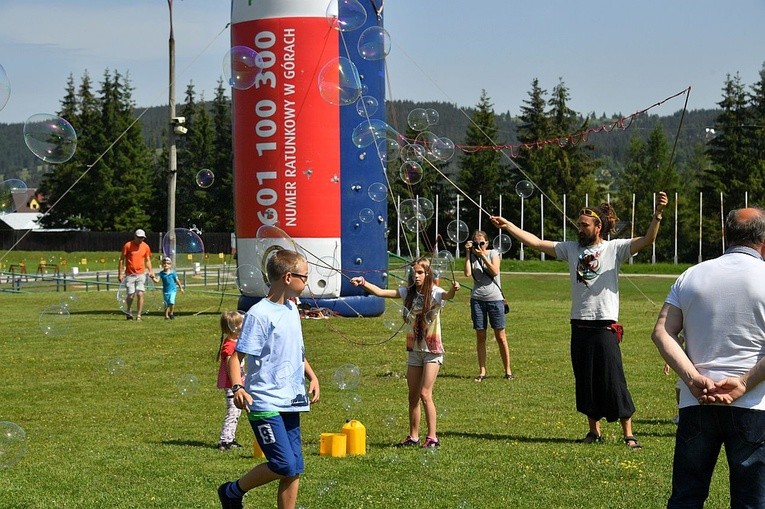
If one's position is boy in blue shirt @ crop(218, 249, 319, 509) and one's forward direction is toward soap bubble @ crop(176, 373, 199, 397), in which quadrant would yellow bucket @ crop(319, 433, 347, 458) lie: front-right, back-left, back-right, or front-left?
front-right

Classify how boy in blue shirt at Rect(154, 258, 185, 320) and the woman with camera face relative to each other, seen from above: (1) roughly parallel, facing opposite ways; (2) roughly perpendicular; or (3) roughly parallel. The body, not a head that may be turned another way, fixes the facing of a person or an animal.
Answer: roughly parallel

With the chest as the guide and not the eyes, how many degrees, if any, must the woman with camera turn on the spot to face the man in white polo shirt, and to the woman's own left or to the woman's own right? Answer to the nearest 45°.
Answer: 0° — they already face them

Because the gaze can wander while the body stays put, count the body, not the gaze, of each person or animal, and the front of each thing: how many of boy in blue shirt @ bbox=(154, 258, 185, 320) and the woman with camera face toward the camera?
2

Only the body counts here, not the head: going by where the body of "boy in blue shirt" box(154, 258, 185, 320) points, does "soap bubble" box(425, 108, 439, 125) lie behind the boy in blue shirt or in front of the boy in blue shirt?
in front

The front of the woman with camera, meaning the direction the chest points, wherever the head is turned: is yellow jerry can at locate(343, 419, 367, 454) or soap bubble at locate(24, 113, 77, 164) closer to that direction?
the yellow jerry can

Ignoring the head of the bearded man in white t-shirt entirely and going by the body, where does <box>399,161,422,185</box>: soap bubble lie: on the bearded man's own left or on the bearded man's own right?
on the bearded man's own right

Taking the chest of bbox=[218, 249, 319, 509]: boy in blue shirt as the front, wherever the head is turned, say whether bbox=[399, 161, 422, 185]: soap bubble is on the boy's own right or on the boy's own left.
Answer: on the boy's own left

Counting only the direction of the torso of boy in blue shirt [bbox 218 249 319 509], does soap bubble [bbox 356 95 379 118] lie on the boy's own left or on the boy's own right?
on the boy's own left

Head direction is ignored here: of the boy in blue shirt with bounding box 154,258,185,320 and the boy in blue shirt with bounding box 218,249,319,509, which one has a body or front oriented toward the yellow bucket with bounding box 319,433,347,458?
the boy in blue shirt with bounding box 154,258,185,320

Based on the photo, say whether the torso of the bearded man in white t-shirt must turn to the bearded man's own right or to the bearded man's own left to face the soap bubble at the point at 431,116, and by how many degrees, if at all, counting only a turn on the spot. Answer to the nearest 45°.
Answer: approximately 90° to the bearded man's own right

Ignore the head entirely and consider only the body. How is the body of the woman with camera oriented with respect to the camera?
toward the camera

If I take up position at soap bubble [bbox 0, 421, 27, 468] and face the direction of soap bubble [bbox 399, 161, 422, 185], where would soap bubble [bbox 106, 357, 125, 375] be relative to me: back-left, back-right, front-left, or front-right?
front-left

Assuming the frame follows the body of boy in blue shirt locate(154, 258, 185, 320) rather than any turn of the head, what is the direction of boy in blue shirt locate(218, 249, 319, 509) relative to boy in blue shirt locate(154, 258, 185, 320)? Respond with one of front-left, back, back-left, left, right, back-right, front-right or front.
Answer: front

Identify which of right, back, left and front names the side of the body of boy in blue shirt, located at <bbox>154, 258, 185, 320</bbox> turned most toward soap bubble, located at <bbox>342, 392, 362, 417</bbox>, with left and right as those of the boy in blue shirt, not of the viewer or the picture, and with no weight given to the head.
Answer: front

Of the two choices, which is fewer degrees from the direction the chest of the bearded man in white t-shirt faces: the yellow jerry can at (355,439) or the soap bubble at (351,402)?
the yellow jerry can

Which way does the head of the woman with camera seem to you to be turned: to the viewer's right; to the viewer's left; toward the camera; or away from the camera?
toward the camera

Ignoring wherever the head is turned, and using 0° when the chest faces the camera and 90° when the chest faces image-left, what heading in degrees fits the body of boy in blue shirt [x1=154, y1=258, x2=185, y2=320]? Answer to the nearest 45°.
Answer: approximately 0°
